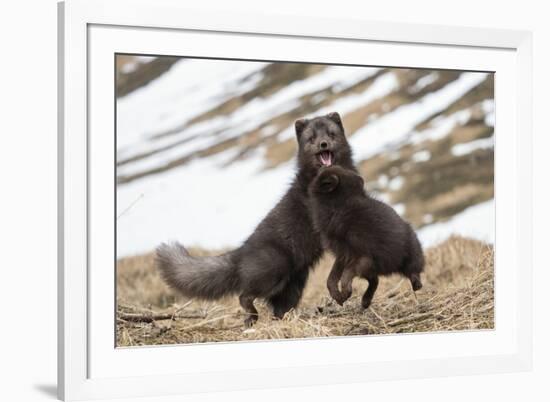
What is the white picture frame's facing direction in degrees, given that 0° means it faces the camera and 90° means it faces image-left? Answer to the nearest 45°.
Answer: approximately 315°
